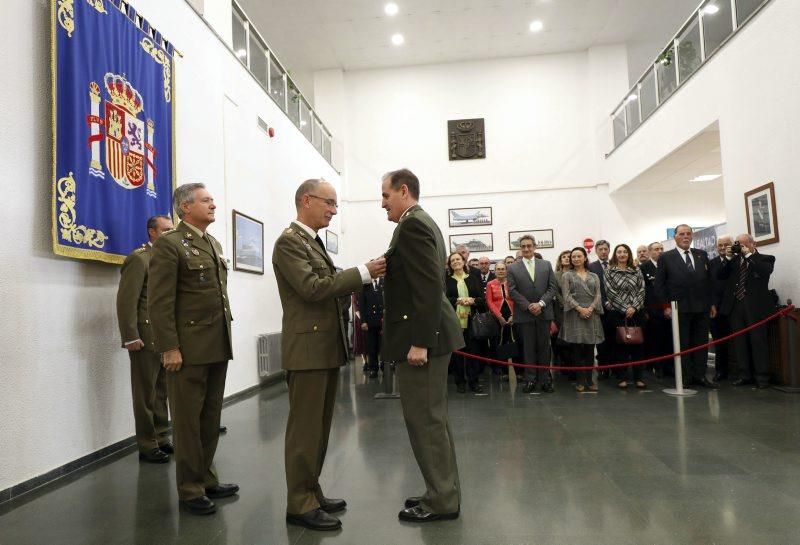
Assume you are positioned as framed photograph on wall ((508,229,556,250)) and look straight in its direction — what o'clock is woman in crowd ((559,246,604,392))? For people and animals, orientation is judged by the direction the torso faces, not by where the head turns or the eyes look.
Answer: The woman in crowd is roughly at 12 o'clock from the framed photograph on wall.

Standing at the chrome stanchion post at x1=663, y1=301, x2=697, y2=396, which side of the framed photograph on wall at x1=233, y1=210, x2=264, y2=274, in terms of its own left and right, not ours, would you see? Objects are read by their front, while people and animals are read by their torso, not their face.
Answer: front

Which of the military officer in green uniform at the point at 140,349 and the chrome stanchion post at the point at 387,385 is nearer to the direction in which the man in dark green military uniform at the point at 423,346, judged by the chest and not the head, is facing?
the military officer in green uniform

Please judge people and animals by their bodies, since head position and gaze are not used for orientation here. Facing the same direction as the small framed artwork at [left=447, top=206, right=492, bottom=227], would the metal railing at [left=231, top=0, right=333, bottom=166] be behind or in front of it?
in front

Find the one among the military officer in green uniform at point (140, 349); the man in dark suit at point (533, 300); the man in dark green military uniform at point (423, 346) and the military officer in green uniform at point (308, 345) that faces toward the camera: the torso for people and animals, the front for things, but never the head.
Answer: the man in dark suit at point (533, 300)

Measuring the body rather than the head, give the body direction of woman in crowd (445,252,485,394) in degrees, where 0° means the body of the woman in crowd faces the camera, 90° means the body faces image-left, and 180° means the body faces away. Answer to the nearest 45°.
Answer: approximately 0°

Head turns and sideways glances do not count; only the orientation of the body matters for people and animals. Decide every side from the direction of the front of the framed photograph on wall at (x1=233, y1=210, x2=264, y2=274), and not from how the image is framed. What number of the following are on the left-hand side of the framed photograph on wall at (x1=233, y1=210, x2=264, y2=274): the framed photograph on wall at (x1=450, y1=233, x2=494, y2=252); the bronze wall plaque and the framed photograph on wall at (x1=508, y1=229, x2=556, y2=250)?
3

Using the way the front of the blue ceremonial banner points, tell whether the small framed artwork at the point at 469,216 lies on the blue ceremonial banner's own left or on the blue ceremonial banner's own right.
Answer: on the blue ceremonial banner's own left

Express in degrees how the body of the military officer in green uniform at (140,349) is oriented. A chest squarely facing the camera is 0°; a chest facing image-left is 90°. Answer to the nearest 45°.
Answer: approximately 270°

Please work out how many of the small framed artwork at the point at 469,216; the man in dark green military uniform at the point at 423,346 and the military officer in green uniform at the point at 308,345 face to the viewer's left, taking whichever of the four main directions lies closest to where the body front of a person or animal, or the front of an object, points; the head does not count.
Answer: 1

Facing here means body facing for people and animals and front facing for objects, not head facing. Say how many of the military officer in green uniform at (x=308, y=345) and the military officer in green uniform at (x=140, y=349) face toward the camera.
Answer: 0

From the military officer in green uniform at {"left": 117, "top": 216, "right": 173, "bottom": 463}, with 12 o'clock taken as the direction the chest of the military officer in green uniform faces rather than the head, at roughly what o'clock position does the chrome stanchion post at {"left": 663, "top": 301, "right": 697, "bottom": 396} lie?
The chrome stanchion post is roughly at 12 o'clock from the military officer in green uniform.

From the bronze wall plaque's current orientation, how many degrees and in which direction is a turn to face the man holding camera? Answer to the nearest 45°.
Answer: approximately 45° to its left

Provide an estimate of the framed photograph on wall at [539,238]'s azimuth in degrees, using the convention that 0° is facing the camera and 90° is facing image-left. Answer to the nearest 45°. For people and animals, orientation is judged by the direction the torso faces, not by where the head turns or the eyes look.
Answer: approximately 0°
